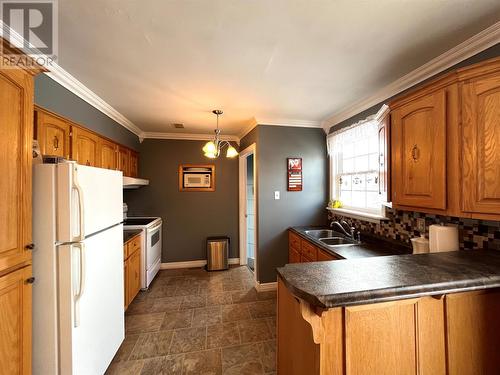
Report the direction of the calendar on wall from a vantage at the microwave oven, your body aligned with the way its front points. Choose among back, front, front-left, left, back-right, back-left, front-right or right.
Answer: front-left

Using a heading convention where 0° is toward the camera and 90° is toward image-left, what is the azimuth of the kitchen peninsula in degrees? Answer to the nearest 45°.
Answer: approximately 0°

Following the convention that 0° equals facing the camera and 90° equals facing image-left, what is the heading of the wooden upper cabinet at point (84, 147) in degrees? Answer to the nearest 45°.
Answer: approximately 315°

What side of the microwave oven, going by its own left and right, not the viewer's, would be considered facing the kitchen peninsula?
front

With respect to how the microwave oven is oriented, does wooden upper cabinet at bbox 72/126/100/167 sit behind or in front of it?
in front

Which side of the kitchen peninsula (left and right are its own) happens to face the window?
back

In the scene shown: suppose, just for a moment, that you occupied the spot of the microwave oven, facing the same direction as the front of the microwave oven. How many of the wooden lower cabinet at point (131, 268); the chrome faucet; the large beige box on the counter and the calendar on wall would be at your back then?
0

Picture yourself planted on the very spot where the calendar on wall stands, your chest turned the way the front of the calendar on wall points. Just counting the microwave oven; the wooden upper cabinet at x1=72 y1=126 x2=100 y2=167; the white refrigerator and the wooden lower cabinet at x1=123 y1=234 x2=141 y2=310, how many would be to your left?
0

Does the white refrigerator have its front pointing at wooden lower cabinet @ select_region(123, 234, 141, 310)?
no

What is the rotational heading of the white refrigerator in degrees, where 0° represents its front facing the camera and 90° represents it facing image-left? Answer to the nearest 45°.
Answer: approximately 315°

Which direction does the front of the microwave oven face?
toward the camera

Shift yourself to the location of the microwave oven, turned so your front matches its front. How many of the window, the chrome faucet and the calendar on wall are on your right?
0

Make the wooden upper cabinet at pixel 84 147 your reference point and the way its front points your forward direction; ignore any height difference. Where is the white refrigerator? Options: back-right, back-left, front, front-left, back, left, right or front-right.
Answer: front-right

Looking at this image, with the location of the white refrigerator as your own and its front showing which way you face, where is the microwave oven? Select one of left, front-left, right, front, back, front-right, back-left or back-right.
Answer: left

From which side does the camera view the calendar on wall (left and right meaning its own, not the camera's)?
front

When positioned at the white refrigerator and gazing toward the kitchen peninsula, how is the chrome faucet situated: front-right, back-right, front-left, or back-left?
front-left

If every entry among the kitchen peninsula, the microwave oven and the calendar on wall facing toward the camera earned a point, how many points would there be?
3
